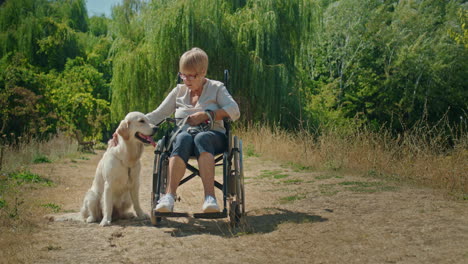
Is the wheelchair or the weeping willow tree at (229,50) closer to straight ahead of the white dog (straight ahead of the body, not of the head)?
the wheelchair

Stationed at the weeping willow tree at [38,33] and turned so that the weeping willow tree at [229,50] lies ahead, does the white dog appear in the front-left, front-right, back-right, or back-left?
front-right

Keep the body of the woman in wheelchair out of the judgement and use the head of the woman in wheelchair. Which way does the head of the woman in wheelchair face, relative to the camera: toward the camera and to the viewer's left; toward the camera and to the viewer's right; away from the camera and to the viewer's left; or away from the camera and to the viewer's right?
toward the camera and to the viewer's left

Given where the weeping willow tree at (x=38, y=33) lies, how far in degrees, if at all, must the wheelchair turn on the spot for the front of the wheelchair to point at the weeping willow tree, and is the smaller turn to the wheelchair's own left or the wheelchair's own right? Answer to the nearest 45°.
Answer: approximately 180°

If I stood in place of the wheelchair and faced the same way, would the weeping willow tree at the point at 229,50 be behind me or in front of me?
behind

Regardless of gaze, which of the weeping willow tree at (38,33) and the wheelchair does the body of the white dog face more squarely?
the wheelchair

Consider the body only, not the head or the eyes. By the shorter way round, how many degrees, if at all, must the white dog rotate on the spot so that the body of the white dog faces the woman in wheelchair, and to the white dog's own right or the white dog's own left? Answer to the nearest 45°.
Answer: approximately 45° to the white dog's own left

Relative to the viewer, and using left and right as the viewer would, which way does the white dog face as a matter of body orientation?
facing the viewer and to the right of the viewer

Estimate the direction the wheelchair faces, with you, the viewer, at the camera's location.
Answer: facing the viewer

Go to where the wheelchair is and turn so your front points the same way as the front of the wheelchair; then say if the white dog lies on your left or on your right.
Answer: on your right
